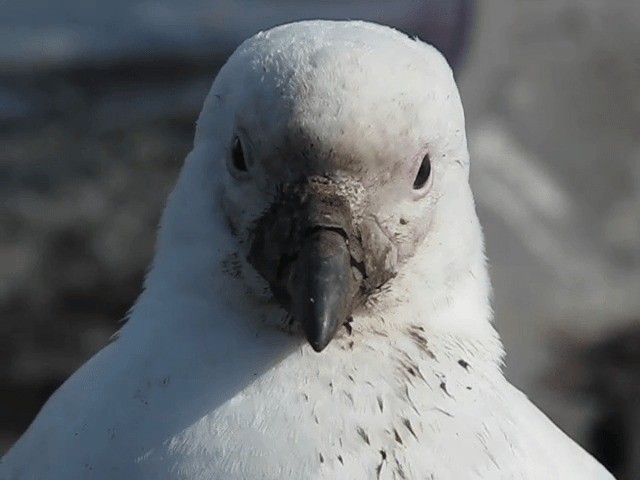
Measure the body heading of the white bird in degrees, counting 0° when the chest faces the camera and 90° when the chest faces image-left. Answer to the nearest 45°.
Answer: approximately 0°
